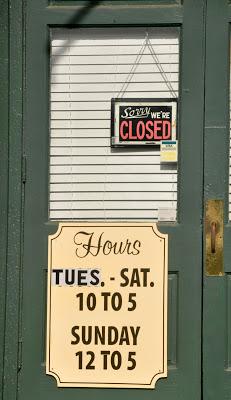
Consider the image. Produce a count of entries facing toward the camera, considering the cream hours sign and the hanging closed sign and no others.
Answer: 2

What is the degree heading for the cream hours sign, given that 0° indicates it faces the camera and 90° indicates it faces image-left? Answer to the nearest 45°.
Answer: approximately 0°
